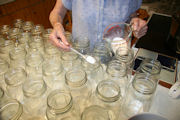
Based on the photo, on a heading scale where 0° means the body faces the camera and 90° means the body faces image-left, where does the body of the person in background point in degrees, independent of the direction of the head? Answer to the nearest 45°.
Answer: approximately 0°
